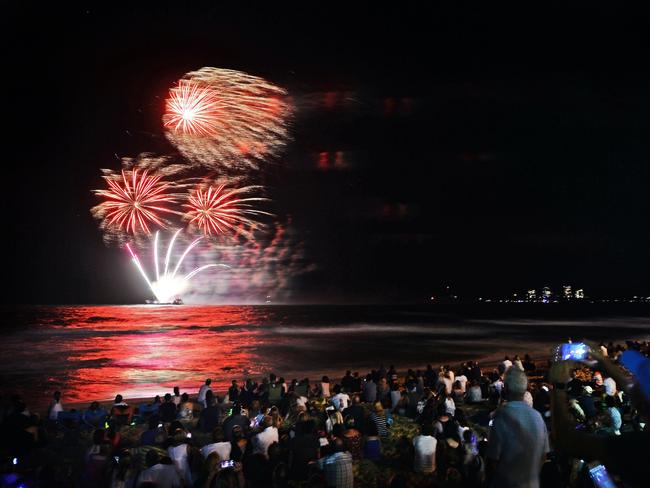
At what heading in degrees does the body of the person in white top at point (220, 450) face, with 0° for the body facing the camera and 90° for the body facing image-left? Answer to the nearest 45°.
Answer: approximately 180°

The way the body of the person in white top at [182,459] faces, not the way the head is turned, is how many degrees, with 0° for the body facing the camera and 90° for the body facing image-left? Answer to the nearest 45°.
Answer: approximately 180°

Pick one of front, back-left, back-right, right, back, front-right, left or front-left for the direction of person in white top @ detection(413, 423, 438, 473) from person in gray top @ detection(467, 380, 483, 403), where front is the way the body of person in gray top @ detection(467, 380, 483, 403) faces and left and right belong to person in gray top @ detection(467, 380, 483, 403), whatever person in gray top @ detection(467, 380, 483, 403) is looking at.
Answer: back

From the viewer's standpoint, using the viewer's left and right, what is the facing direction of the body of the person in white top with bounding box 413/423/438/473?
facing away from the viewer

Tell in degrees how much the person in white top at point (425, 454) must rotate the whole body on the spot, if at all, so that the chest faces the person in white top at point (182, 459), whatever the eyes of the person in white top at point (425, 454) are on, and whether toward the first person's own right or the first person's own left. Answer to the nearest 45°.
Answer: approximately 90° to the first person's own left

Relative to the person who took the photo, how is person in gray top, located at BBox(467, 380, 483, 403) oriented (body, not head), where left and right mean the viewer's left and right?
facing away from the viewer

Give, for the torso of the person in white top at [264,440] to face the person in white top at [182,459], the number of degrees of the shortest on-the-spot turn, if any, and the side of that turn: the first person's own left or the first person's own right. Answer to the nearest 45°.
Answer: approximately 90° to the first person's own left

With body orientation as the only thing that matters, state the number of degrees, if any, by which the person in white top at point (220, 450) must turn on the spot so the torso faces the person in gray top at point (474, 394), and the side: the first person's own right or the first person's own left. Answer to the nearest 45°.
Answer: approximately 45° to the first person's own right

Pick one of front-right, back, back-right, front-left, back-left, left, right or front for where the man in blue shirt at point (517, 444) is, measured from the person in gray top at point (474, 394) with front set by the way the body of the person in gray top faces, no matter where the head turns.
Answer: back

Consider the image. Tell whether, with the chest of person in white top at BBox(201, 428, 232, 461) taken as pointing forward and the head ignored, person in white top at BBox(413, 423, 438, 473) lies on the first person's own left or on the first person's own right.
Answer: on the first person's own right

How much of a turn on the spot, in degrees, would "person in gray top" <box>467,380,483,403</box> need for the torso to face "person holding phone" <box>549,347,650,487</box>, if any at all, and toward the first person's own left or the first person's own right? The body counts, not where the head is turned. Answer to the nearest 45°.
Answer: approximately 180°
